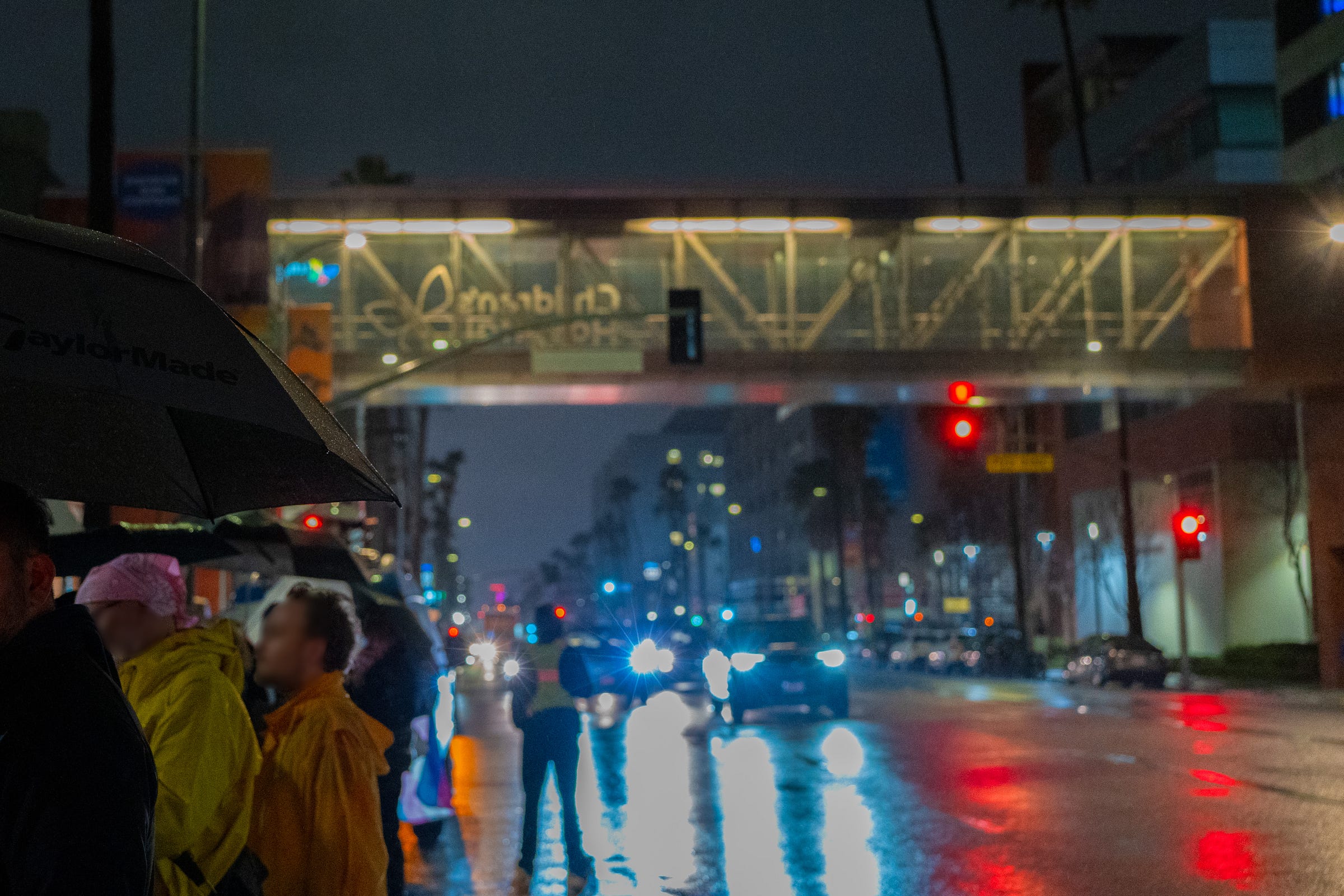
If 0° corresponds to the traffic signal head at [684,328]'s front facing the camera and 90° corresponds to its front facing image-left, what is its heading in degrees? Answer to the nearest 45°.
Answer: approximately 180°

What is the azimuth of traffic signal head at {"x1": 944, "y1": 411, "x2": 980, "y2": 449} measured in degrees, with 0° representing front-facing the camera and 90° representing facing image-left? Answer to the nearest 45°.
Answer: approximately 0°

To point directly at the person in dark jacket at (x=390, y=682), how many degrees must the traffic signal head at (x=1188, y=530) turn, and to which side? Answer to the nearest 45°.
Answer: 0° — it already faces them

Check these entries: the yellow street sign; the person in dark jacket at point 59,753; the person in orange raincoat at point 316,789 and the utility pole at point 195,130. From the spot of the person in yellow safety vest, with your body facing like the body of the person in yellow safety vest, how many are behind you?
2

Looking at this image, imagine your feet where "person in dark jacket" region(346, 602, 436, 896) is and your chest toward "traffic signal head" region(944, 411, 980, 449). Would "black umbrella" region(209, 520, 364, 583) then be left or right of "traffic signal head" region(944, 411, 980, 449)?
left

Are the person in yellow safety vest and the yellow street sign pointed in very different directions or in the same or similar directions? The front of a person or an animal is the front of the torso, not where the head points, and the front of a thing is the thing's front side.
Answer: very different directions

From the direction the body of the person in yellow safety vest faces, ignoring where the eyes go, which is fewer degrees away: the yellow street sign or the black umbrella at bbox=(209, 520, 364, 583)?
the yellow street sign

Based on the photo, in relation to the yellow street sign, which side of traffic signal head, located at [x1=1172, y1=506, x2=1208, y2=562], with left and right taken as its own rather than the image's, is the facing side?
right
